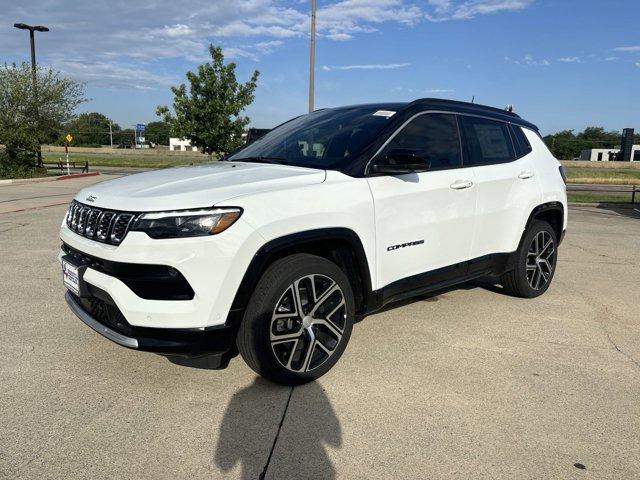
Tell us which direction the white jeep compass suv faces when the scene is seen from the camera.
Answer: facing the viewer and to the left of the viewer

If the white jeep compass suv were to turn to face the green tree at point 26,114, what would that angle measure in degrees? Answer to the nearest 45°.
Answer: approximately 90° to its right

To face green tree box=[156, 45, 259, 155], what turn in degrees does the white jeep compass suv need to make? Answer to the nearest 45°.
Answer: approximately 135° to its right

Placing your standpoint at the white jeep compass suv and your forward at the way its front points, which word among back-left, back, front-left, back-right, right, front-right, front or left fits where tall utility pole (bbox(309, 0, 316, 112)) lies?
back-right
